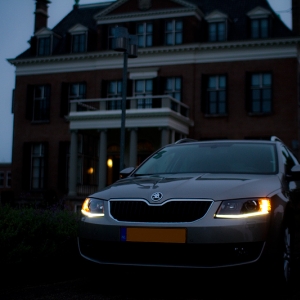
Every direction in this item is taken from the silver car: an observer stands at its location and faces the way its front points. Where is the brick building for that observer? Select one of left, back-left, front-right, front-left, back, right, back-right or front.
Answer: back-right

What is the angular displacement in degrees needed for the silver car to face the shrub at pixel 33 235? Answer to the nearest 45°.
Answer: approximately 90° to its right

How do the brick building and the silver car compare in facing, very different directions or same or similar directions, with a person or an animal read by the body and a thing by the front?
same or similar directions

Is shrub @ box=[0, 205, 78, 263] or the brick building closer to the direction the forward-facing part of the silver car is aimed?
the shrub

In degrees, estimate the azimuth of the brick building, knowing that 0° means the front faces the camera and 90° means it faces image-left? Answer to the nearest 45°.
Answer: approximately 45°

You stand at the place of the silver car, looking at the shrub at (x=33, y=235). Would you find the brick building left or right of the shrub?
right

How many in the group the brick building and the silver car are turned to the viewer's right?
0

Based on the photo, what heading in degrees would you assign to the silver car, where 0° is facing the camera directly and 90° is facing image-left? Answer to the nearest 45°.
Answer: approximately 45°

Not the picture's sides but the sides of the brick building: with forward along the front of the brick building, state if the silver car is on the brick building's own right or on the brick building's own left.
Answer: on the brick building's own left

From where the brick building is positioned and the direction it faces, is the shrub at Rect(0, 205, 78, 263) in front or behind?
in front
